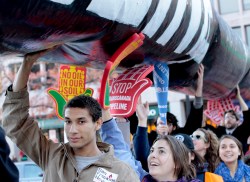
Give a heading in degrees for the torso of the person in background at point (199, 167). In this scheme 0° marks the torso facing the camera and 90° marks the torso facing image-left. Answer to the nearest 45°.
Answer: approximately 45°

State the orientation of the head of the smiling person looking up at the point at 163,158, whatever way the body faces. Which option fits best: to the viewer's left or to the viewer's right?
to the viewer's left

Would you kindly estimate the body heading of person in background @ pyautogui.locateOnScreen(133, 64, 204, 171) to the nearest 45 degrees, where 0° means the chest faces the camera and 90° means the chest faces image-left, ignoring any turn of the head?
approximately 45°

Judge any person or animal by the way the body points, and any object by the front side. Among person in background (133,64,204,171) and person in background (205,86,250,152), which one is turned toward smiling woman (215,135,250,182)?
person in background (205,86,250,152)

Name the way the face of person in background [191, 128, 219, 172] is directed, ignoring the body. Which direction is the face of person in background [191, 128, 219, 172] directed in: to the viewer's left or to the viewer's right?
to the viewer's left

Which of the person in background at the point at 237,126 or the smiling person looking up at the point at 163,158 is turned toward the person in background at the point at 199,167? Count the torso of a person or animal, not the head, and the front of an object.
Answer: the person in background at the point at 237,126
